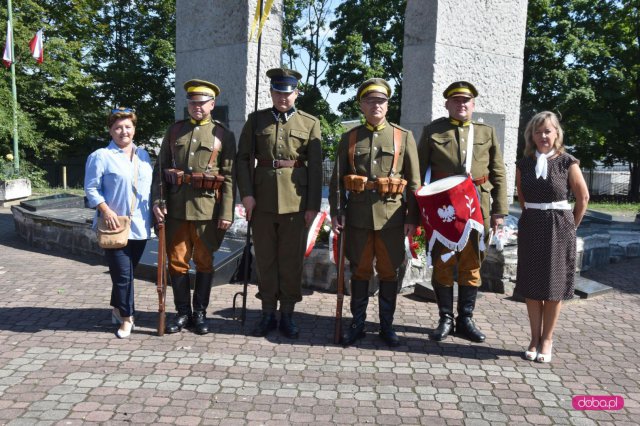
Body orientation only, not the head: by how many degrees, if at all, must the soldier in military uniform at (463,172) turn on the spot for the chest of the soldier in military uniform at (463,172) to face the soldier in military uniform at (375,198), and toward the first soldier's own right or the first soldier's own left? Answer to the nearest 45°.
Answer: approximately 45° to the first soldier's own right

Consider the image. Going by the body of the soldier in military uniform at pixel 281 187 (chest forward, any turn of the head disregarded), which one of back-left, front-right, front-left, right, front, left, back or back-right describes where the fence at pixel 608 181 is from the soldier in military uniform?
back-left

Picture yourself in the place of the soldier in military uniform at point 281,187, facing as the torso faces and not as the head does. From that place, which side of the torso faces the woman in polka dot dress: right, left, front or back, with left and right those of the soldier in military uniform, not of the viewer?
left

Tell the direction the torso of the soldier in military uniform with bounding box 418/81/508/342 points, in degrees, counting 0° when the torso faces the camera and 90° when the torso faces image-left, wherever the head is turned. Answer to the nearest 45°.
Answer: approximately 0°

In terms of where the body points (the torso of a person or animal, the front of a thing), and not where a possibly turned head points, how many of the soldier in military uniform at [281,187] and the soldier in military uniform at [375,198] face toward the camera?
2

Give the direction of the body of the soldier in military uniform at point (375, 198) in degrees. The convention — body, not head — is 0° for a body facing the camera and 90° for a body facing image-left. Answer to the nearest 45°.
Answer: approximately 0°

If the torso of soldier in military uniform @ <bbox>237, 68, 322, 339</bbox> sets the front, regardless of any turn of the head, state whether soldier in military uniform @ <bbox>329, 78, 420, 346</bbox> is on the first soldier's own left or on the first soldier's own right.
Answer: on the first soldier's own left

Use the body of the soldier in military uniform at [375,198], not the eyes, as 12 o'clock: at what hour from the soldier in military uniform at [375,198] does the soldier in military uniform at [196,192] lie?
the soldier in military uniform at [196,192] is roughly at 3 o'clock from the soldier in military uniform at [375,198].
